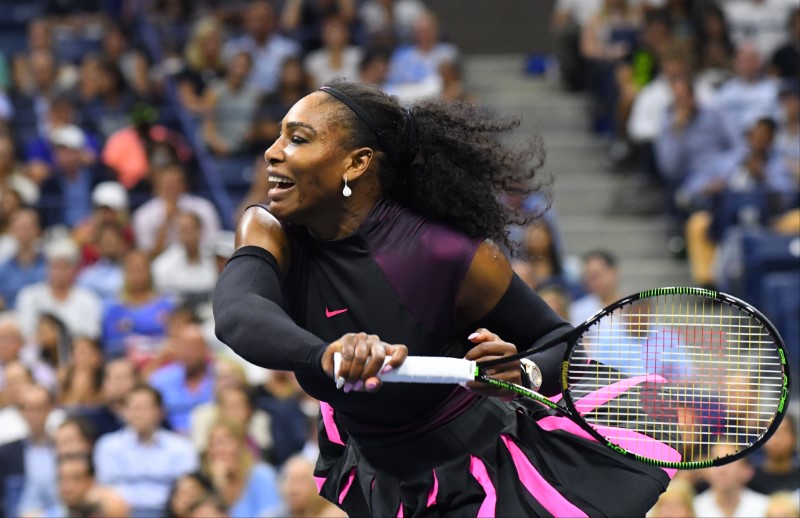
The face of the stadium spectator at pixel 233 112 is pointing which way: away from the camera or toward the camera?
toward the camera

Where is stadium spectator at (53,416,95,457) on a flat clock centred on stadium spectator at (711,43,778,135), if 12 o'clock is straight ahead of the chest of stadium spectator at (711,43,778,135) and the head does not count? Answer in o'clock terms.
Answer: stadium spectator at (53,416,95,457) is roughly at 1 o'clock from stadium spectator at (711,43,778,135).

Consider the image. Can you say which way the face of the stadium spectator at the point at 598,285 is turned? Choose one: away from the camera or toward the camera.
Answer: toward the camera

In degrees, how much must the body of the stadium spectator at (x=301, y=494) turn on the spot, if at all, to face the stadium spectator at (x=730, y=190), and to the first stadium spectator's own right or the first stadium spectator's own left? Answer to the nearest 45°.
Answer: approximately 135° to the first stadium spectator's own left

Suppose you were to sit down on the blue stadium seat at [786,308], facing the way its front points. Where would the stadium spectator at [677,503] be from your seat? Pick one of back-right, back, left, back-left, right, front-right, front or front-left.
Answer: front

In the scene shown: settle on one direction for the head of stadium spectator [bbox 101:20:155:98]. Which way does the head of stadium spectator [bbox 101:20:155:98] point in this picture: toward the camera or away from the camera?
toward the camera

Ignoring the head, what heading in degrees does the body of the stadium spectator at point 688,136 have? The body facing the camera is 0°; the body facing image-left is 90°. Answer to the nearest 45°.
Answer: approximately 45°

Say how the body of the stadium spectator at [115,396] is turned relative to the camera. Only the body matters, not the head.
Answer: toward the camera

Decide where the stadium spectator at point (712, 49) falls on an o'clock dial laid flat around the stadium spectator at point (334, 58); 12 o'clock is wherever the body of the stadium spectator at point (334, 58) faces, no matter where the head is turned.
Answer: the stadium spectator at point (712, 49) is roughly at 9 o'clock from the stadium spectator at point (334, 58).

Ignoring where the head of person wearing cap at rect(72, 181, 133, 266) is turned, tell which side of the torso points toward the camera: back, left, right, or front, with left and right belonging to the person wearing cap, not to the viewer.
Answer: front

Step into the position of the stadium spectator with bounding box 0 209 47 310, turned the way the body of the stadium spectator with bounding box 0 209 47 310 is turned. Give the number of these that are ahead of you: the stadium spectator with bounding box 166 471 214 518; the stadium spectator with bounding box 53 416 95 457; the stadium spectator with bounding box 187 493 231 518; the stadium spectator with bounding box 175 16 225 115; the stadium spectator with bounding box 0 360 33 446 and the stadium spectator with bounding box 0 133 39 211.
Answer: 4

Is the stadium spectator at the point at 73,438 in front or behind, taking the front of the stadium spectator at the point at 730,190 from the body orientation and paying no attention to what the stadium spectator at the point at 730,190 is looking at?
in front
